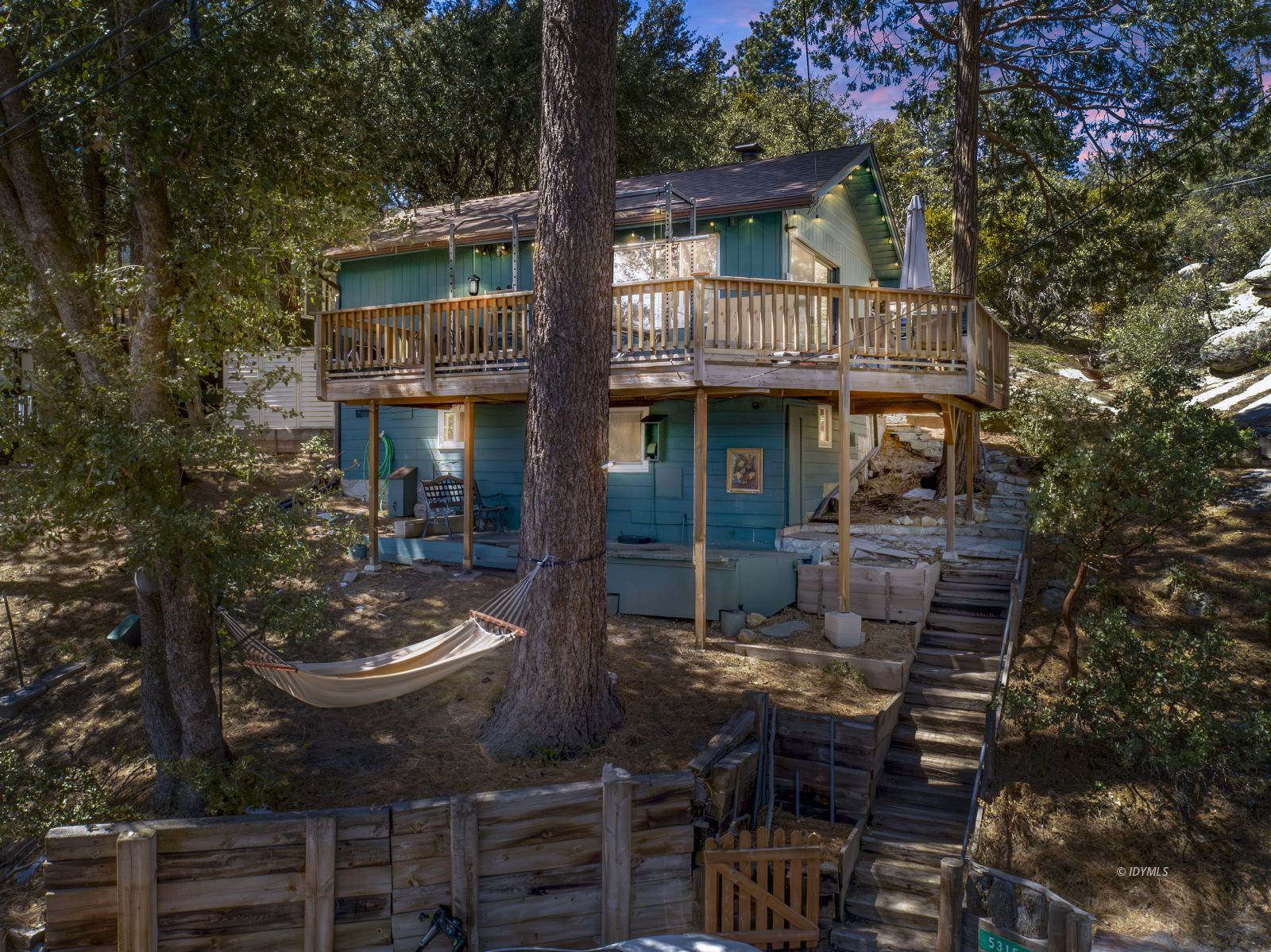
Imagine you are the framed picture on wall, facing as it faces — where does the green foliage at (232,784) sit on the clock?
The green foliage is roughly at 1 o'clock from the framed picture on wall.

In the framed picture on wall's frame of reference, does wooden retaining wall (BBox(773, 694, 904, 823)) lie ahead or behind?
ahead

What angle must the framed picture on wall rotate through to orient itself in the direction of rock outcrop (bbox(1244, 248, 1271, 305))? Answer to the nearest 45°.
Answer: approximately 135° to its left

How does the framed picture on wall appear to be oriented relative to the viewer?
toward the camera

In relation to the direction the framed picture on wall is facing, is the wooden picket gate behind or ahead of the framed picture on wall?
ahead
